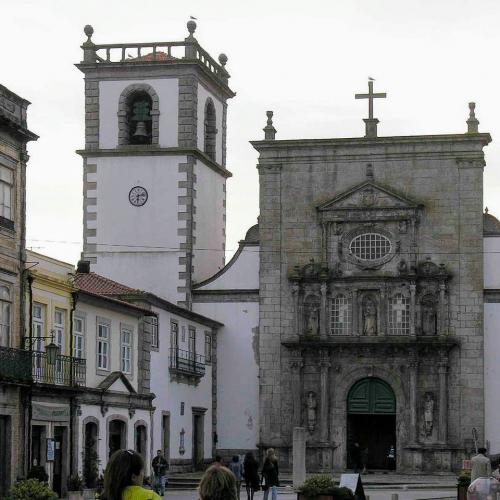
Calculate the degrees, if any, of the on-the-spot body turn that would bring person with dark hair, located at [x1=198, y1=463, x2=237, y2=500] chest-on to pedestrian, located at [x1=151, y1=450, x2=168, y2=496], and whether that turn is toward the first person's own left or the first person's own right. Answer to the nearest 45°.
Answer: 0° — they already face them

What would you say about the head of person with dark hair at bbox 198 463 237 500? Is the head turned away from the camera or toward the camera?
away from the camera

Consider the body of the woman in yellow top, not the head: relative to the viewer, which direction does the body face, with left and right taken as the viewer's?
facing away from the viewer and to the right of the viewer

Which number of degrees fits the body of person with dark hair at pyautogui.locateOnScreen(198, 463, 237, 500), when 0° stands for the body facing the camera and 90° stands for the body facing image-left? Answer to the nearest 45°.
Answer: approximately 180°

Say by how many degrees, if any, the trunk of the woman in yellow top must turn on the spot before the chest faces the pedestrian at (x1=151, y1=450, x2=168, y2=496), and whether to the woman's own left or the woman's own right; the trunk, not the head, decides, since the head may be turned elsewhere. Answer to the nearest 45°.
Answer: approximately 45° to the woman's own left
